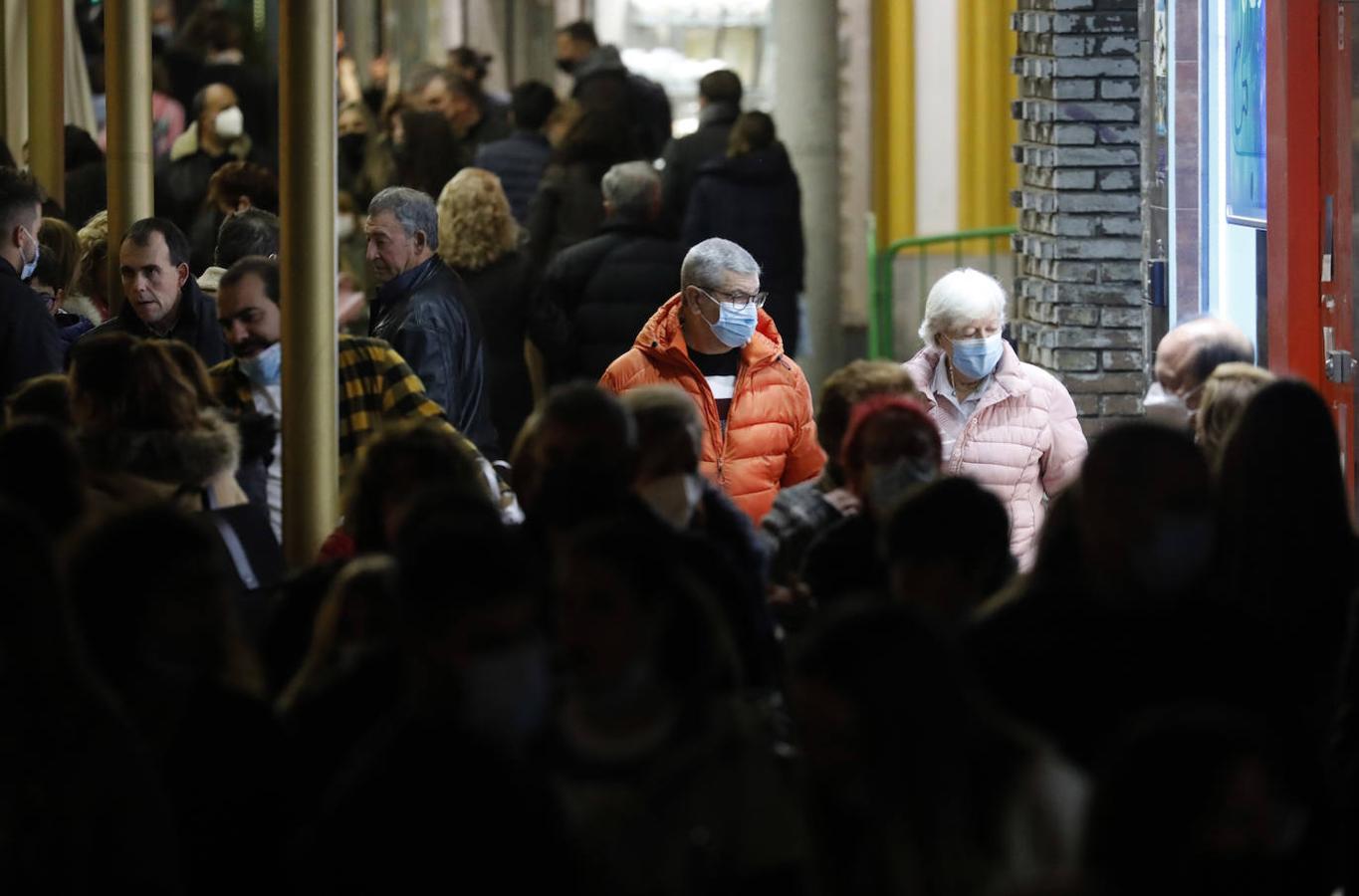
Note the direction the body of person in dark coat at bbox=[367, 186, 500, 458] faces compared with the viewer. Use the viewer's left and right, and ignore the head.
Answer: facing to the left of the viewer

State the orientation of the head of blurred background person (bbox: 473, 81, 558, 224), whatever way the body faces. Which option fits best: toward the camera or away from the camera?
away from the camera

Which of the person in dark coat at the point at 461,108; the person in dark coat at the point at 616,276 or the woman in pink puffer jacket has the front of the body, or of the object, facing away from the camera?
the person in dark coat at the point at 616,276

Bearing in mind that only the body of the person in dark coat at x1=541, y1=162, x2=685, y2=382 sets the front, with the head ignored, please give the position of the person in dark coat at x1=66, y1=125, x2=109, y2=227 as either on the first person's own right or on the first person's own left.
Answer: on the first person's own left

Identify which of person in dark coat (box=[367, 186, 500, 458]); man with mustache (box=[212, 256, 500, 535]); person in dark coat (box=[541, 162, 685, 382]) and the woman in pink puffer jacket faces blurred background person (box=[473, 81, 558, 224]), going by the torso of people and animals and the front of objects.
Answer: person in dark coat (box=[541, 162, 685, 382])

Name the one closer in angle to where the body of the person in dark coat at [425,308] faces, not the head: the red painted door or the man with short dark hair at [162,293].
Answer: the man with short dark hair

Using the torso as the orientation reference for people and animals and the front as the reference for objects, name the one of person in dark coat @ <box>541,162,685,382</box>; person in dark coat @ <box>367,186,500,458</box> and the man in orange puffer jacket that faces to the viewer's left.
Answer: person in dark coat @ <box>367,186,500,458</box>

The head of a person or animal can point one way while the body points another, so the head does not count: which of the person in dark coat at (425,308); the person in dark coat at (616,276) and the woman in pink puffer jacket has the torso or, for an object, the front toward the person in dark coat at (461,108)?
the person in dark coat at (616,276)

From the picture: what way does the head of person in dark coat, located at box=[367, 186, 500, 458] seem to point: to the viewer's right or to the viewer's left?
to the viewer's left

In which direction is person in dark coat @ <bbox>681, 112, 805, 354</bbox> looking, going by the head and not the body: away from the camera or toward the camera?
away from the camera

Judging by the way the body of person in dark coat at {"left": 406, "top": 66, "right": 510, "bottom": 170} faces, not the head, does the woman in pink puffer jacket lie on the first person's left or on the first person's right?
on the first person's left

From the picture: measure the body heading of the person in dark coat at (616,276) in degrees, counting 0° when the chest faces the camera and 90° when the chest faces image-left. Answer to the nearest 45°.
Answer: approximately 180°

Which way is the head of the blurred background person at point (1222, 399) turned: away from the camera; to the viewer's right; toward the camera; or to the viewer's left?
away from the camera
